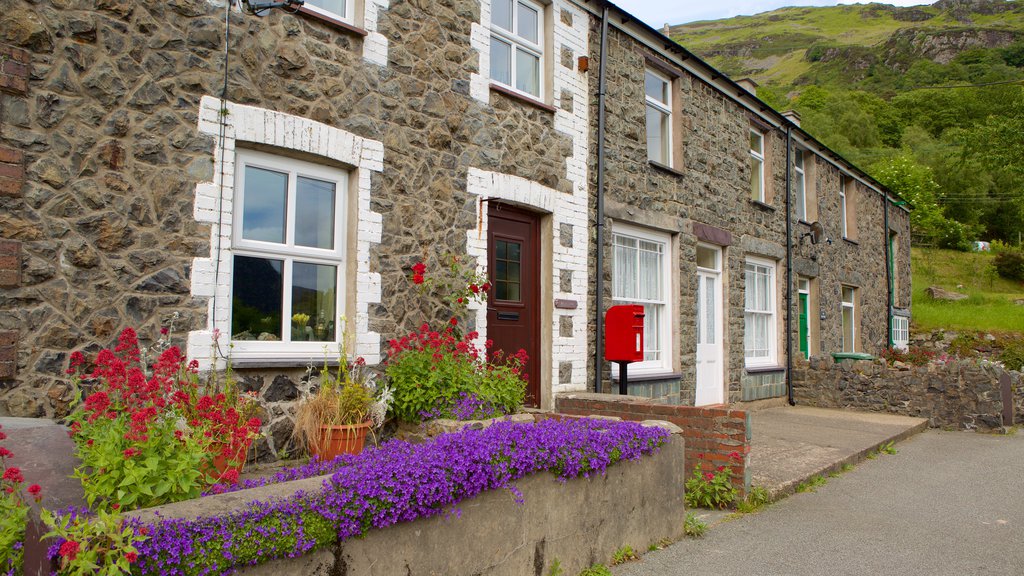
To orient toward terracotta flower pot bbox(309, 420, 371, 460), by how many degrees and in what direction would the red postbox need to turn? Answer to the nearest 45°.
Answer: approximately 90° to its right

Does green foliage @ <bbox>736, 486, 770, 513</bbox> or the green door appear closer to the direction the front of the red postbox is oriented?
the green foliage

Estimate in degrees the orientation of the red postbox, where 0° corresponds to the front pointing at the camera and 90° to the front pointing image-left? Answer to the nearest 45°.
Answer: approximately 315°

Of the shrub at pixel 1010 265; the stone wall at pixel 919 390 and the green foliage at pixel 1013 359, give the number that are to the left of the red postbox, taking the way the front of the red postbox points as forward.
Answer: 3

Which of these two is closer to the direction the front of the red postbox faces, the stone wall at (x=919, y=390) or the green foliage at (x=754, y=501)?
the green foliage

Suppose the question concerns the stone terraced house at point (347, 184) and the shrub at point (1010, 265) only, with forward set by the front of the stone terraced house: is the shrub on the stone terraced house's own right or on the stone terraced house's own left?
on the stone terraced house's own left

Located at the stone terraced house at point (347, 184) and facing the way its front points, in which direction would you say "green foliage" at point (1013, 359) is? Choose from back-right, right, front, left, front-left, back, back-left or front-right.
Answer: left

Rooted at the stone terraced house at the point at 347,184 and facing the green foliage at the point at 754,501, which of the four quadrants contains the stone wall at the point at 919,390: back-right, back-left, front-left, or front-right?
front-left

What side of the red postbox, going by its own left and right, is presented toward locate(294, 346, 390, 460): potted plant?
right

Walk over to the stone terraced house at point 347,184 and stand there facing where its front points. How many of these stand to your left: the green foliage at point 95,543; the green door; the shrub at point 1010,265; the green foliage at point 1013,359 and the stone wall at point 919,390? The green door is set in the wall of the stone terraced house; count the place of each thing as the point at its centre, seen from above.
4

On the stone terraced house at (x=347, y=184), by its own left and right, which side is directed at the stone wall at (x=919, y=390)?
left

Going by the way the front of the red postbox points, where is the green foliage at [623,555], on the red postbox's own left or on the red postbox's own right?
on the red postbox's own right

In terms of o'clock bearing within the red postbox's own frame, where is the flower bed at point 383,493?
The flower bed is roughly at 2 o'clock from the red postbox.

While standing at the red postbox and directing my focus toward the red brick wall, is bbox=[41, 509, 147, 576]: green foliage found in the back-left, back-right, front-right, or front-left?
front-right
